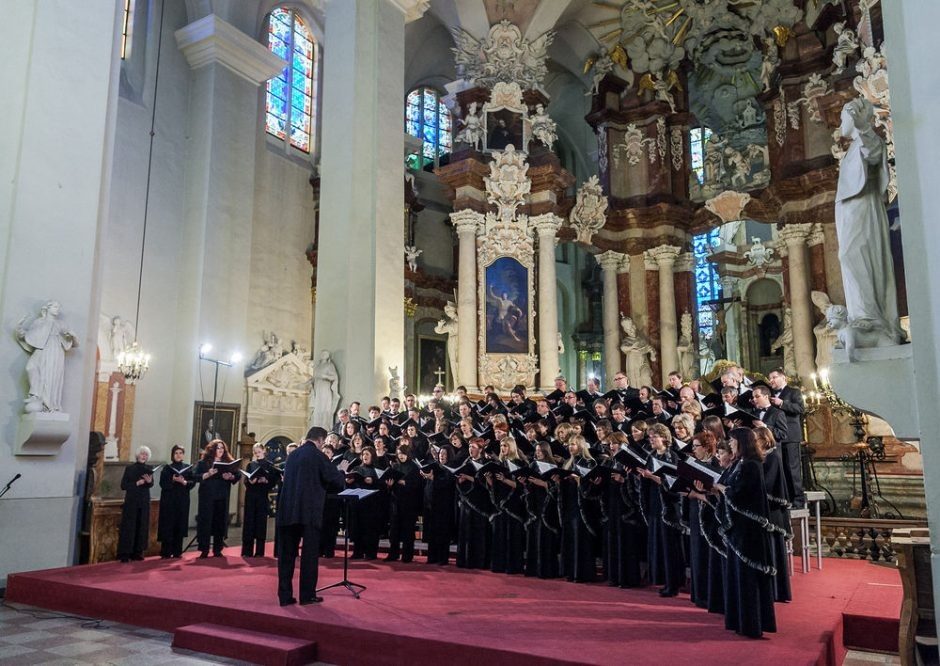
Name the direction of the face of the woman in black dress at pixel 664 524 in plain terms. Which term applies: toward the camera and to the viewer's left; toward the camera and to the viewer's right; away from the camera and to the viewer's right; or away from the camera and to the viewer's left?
toward the camera and to the viewer's left

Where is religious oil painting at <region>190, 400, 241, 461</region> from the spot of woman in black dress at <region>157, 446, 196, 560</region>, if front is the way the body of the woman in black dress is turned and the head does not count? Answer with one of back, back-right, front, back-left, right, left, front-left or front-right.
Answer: back-left

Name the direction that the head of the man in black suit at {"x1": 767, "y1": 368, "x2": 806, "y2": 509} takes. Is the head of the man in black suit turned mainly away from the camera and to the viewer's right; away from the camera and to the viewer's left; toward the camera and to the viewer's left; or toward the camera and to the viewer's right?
toward the camera and to the viewer's left

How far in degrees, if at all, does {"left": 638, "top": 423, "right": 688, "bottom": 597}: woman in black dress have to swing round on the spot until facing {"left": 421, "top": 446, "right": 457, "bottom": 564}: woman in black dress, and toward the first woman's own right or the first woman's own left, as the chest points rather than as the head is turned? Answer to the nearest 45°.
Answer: approximately 90° to the first woman's own right

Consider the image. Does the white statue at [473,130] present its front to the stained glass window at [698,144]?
no

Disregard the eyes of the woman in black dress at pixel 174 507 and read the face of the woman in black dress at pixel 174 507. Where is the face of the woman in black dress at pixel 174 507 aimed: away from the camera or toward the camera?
toward the camera

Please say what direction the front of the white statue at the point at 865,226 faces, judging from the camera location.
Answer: facing to the left of the viewer

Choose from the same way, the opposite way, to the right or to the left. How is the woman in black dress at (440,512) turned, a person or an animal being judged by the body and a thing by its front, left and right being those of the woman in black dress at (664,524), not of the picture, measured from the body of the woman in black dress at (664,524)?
the same way

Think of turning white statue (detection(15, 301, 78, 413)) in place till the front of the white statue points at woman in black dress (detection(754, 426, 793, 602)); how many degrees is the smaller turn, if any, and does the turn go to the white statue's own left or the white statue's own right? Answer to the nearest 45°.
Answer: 0° — it already faces them

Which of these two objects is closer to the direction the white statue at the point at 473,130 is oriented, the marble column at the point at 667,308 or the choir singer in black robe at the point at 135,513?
the choir singer in black robe

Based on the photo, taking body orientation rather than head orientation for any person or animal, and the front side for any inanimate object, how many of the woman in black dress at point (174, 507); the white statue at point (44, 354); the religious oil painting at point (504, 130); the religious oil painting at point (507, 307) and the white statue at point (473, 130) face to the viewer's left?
0

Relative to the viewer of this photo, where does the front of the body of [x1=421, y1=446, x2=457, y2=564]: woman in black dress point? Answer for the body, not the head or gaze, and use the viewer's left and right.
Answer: facing the viewer and to the left of the viewer

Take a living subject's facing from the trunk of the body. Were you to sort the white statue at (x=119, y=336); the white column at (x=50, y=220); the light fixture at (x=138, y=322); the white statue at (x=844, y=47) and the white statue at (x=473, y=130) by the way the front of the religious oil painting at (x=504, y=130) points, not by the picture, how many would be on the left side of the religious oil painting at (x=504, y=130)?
1

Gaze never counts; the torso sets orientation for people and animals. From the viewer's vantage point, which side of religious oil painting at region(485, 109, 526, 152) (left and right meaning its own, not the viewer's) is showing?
front

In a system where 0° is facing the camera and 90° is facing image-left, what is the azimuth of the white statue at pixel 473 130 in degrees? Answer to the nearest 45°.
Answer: approximately 0°

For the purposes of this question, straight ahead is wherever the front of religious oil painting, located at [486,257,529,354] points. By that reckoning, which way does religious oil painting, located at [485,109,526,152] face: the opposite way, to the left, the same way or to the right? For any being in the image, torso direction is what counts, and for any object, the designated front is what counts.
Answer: the same way

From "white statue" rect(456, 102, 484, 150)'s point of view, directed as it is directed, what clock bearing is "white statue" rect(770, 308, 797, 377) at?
"white statue" rect(770, 308, 797, 377) is roughly at 9 o'clock from "white statue" rect(456, 102, 484, 150).

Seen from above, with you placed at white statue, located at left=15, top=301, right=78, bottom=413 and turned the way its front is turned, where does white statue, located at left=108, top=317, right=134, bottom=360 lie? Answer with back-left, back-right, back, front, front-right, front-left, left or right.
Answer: back-left

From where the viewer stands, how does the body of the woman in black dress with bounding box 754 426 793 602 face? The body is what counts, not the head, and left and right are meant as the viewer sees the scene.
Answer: facing to the left of the viewer
